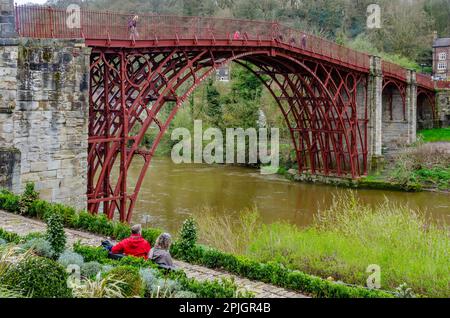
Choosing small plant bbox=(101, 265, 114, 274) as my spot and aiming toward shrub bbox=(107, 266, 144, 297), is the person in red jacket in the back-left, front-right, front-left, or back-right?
back-left

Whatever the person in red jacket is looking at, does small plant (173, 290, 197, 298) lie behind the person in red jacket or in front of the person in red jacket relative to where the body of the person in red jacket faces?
behind

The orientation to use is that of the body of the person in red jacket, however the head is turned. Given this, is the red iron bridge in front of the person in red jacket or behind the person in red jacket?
in front

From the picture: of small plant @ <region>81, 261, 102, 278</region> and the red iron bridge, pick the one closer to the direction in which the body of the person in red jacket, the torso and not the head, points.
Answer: the red iron bridge

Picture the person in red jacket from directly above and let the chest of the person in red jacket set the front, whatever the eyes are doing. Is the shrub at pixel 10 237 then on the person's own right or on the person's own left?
on the person's own left

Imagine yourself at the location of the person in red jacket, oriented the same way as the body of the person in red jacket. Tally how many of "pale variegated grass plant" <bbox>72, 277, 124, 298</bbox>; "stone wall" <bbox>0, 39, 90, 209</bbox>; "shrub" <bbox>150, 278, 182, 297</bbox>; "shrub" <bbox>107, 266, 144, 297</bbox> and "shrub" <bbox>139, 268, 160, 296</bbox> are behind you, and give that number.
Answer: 4

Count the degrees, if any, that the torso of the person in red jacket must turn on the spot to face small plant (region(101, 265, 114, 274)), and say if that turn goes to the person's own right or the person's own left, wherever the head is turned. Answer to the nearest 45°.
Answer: approximately 180°

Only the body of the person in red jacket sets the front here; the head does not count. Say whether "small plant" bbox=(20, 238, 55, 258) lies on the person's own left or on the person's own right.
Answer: on the person's own left

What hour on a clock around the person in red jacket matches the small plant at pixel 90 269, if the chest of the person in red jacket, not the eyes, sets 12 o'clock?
The small plant is roughly at 7 o'clock from the person in red jacket.

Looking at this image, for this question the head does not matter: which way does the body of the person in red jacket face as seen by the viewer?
away from the camera

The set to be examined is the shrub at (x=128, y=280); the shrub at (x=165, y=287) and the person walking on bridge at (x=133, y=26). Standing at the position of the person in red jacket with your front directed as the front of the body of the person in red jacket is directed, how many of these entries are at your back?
2

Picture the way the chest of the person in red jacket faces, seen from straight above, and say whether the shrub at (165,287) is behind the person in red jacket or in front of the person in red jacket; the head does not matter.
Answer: behind

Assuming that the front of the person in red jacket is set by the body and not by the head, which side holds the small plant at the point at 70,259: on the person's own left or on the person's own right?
on the person's own left

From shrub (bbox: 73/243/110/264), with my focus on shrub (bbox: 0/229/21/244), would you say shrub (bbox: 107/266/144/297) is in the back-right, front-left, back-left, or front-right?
back-left

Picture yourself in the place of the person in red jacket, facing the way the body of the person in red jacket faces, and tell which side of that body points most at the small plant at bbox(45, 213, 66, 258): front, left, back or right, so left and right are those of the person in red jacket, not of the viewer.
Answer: left

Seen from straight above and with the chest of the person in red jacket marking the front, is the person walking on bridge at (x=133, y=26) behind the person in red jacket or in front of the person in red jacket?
in front
